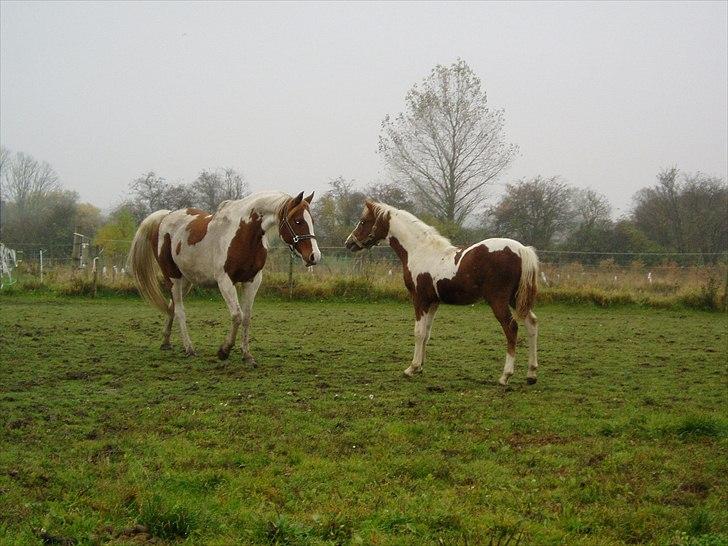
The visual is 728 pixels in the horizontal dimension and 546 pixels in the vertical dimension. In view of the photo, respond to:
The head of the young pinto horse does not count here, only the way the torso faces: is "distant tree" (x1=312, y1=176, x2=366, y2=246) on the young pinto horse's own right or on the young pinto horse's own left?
on the young pinto horse's own right

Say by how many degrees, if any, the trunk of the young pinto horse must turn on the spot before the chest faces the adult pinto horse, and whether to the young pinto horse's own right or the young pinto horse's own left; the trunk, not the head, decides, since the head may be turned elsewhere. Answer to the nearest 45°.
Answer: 0° — it already faces it

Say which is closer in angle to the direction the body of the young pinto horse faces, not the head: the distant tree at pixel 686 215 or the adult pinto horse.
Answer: the adult pinto horse

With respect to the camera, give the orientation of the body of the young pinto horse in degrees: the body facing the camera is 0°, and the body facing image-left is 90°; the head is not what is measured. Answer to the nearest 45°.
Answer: approximately 90°

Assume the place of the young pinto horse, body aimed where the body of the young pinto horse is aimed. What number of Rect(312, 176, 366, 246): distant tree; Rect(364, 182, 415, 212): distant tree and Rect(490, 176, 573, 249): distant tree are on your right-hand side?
3
